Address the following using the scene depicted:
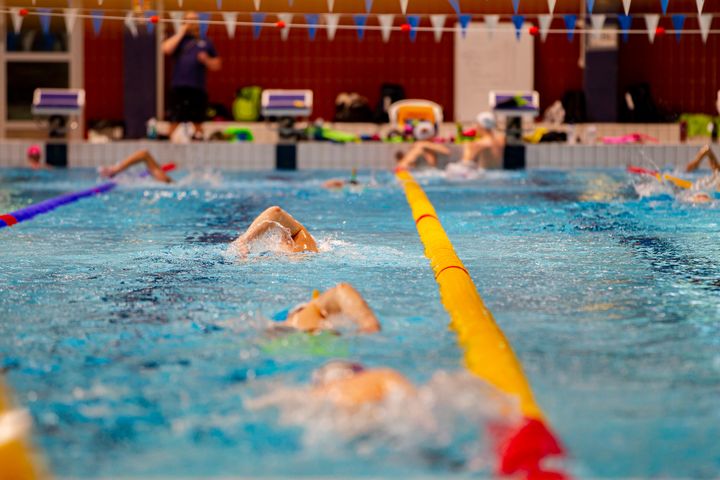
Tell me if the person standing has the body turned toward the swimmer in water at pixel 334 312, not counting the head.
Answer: yes

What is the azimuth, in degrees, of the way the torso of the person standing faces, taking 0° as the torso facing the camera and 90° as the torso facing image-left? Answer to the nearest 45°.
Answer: approximately 0°

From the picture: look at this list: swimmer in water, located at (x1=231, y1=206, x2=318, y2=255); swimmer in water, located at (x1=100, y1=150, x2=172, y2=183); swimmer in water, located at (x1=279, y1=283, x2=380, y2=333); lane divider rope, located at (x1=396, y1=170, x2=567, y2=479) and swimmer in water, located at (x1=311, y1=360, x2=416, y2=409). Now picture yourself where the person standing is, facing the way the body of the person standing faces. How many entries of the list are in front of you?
5

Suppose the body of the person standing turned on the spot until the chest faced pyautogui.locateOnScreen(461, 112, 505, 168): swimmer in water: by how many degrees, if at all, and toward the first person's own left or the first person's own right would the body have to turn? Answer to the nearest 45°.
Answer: approximately 90° to the first person's own left

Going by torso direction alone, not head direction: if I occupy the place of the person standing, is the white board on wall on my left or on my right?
on my left

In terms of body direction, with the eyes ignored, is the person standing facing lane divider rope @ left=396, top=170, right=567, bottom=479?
yes

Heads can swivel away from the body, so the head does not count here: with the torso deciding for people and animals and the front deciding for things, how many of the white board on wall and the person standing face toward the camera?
2

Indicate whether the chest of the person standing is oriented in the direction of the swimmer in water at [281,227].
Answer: yes

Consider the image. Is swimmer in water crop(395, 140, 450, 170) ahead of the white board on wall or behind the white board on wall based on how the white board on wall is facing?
ahead

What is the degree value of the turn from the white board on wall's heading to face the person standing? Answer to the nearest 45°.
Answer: approximately 45° to its right

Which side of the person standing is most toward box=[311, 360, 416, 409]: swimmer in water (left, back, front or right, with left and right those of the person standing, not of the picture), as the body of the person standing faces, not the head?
front

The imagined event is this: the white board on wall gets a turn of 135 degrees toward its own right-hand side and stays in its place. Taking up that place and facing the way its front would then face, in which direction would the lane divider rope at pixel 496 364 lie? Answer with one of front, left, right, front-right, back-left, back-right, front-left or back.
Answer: back-left
